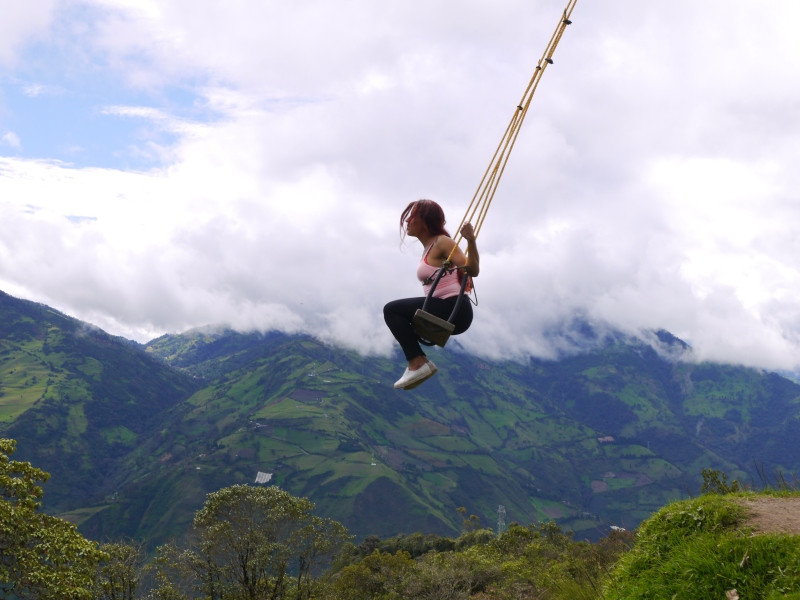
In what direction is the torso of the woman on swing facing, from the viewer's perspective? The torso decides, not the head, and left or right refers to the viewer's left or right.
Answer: facing to the left of the viewer

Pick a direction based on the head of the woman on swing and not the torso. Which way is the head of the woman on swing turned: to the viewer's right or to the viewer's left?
to the viewer's left
